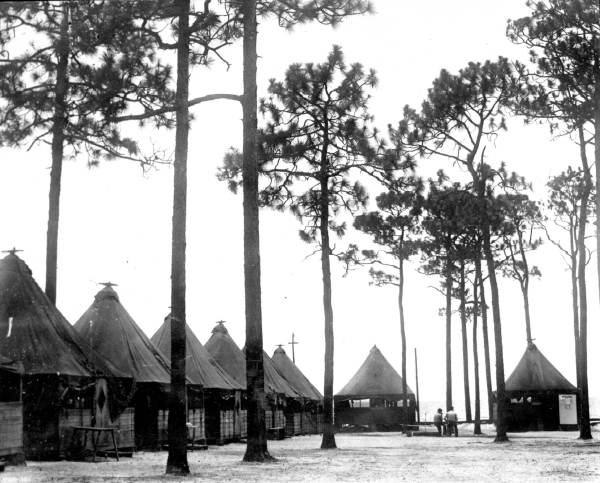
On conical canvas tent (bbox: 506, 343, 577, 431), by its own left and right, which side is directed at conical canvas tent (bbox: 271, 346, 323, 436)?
right

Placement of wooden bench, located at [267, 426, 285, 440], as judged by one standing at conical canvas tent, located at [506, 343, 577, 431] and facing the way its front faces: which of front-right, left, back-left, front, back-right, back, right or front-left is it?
front-right

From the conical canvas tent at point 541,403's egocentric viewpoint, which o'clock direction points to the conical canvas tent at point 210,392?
the conical canvas tent at point 210,392 is roughly at 1 o'clock from the conical canvas tent at point 541,403.

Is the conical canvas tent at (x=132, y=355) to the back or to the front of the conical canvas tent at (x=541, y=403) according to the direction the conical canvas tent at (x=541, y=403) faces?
to the front

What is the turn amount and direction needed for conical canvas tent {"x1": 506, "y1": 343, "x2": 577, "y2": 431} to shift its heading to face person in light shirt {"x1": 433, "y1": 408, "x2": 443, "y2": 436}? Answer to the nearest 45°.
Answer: approximately 45° to its right

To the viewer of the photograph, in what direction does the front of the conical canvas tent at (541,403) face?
facing the viewer

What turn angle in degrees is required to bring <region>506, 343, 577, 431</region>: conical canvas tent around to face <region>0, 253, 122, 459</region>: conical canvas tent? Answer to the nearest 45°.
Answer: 0° — it already faces it

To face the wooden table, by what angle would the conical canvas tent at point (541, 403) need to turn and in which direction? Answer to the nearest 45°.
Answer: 0° — it already faces it

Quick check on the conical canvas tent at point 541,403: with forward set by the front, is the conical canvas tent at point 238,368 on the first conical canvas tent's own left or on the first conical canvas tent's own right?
on the first conical canvas tent's own right
